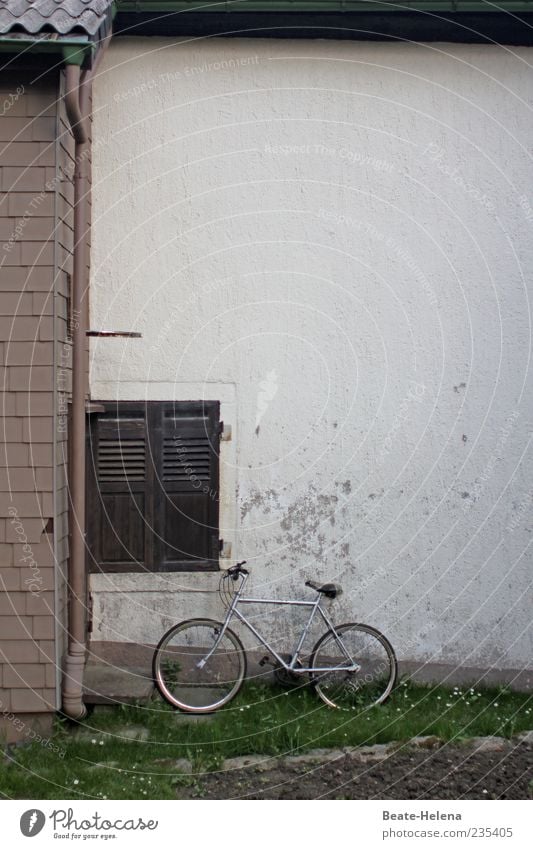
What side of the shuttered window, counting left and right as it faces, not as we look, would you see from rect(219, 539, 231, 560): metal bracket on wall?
left

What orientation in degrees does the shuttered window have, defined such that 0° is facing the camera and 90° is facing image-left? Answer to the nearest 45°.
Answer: approximately 0°

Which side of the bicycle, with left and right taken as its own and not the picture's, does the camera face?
left

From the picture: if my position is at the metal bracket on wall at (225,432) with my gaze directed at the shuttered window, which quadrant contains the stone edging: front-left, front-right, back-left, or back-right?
back-left

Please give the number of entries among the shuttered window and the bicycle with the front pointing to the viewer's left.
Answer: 1

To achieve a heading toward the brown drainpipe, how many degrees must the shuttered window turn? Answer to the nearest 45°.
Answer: approximately 45° to its right

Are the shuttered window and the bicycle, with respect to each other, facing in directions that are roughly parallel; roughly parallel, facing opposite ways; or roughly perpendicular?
roughly perpendicular
